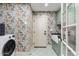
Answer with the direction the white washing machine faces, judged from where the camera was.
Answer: facing the viewer and to the right of the viewer

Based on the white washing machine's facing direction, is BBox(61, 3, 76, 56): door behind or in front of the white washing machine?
in front
